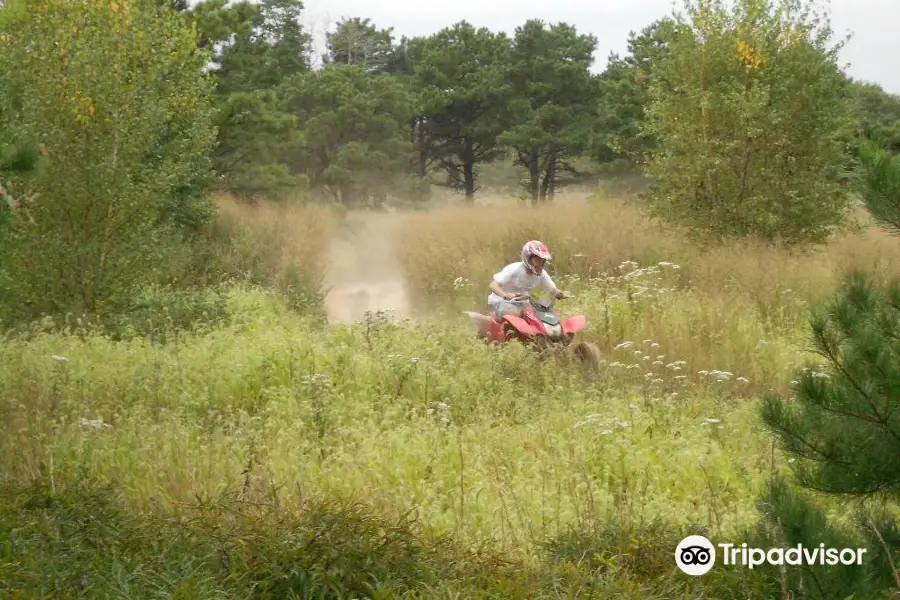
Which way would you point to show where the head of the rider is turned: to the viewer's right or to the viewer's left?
to the viewer's right

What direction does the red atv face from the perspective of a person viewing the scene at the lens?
facing the viewer and to the right of the viewer

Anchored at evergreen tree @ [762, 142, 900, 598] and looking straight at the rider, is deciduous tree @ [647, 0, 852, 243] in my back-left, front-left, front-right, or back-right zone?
front-right

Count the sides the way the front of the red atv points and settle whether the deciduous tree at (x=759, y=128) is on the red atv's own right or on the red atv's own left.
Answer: on the red atv's own left

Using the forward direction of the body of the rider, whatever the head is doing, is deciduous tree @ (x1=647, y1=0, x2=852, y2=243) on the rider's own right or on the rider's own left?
on the rider's own left
